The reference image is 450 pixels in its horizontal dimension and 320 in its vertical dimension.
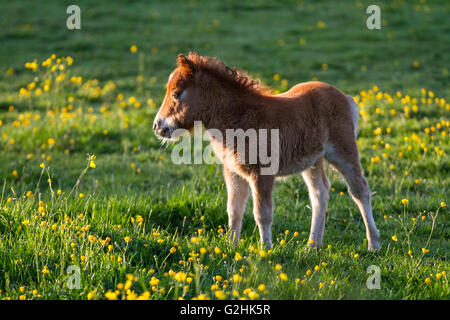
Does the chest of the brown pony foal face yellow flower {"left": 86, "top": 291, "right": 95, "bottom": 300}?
no

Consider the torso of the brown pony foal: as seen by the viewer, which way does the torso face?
to the viewer's left

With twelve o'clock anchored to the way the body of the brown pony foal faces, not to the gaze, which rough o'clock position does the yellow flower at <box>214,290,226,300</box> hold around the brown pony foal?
The yellow flower is roughly at 9 o'clock from the brown pony foal.
